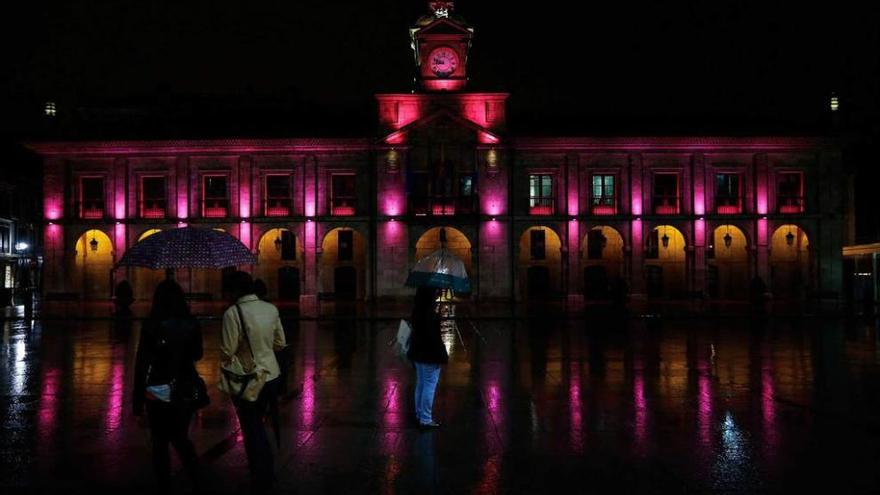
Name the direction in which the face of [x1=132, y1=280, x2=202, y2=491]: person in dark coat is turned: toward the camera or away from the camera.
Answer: away from the camera

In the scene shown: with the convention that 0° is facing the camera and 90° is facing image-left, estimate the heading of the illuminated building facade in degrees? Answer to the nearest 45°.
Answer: approximately 0°

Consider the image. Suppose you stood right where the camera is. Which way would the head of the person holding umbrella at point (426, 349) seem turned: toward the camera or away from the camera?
away from the camera

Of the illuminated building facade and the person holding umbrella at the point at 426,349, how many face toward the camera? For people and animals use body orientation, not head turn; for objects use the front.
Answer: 1

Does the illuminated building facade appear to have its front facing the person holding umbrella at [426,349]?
yes
